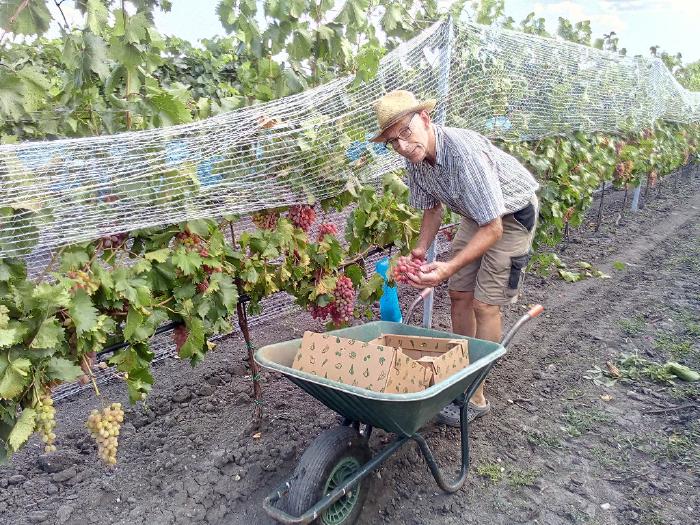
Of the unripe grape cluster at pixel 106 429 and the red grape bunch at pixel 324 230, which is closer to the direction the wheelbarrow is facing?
the unripe grape cluster

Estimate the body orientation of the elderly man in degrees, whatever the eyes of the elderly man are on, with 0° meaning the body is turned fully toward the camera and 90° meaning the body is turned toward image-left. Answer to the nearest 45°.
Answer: approximately 45°

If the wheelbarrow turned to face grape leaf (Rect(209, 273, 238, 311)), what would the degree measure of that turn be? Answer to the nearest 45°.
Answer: approximately 90° to its right

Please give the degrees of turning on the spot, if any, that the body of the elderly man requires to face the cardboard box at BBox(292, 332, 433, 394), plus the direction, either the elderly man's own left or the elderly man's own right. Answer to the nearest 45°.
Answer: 0° — they already face it

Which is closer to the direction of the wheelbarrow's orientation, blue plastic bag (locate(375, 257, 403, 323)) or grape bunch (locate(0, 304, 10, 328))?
the grape bunch
